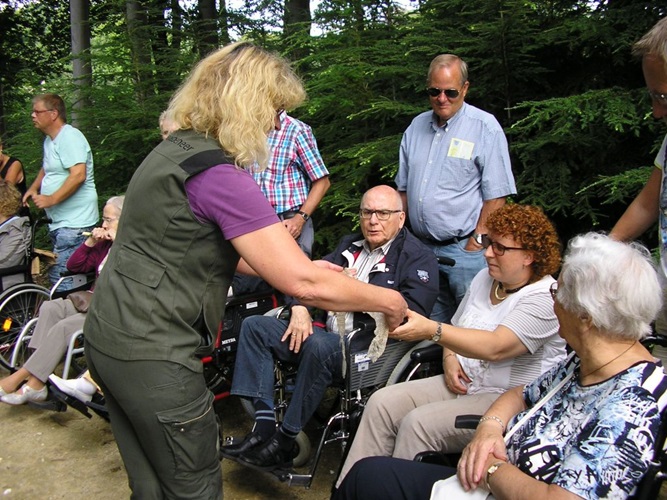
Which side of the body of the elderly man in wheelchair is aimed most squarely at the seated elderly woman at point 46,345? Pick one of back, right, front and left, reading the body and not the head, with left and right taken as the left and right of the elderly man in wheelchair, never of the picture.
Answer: right

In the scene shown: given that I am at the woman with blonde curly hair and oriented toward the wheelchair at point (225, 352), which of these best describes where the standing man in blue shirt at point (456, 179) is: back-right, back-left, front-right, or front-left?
front-right

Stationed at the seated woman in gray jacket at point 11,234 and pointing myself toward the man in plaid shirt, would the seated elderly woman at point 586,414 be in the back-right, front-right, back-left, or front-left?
front-right

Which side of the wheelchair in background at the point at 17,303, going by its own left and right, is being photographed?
left

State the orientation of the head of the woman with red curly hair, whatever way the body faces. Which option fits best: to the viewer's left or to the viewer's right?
to the viewer's left

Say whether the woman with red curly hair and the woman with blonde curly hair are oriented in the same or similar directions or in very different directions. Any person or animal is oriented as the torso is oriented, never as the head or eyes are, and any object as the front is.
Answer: very different directions

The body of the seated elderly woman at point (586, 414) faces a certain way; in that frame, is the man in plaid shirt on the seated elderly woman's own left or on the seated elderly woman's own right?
on the seated elderly woman's own right

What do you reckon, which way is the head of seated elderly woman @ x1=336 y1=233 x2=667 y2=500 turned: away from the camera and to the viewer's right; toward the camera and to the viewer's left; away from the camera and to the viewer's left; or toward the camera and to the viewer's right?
away from the camera and to the viewer's left

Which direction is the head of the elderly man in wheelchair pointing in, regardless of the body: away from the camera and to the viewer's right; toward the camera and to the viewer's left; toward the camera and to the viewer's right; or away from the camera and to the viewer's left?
toward the camera and to the viewer's left

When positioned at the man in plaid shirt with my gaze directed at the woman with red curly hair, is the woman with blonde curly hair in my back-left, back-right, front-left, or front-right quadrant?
front-right

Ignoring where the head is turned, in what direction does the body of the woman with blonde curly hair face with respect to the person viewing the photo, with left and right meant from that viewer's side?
facing away from the viewer and to the right of the viewer
